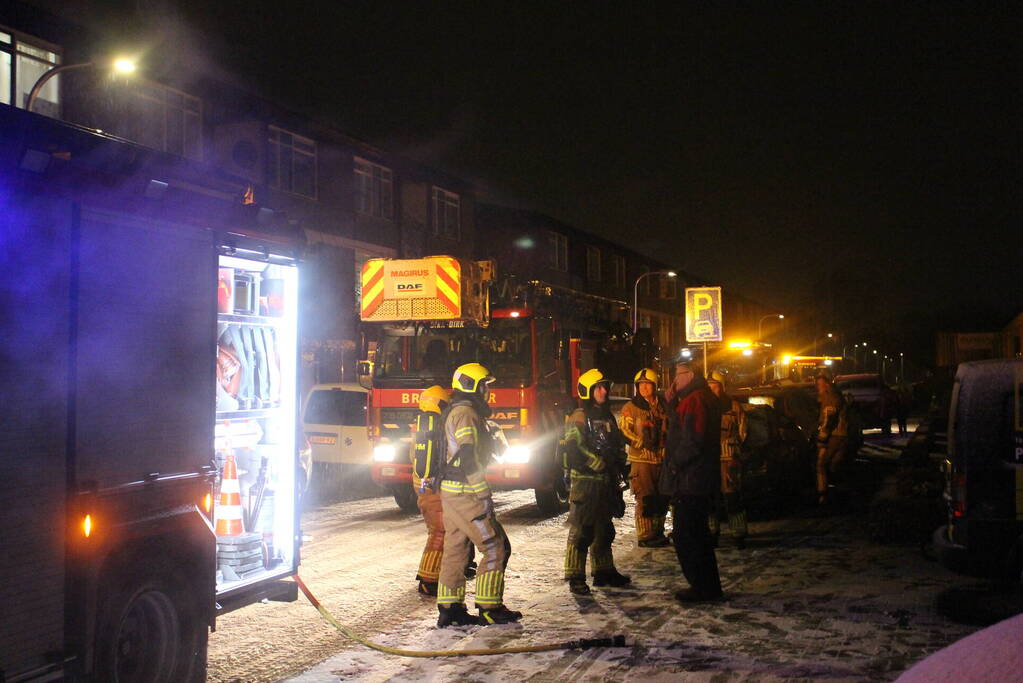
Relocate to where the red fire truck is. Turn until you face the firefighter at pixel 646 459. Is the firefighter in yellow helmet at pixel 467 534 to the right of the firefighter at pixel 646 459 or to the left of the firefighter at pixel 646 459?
right

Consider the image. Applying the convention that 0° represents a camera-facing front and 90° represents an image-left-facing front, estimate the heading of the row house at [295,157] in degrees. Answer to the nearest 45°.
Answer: approximately 315°

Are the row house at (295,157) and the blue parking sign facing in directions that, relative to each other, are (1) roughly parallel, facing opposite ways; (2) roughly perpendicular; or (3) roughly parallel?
roughly perpendicular

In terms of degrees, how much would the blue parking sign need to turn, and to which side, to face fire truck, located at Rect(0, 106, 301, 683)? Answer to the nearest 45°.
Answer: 0° — it already faces it

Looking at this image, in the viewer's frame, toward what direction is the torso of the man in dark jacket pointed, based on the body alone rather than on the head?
to the viewer's left

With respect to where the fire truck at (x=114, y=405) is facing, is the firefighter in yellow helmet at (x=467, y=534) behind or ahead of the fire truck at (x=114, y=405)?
behind

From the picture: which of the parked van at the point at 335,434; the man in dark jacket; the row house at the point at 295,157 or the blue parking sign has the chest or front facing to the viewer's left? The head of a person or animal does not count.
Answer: the man in dark jacket
